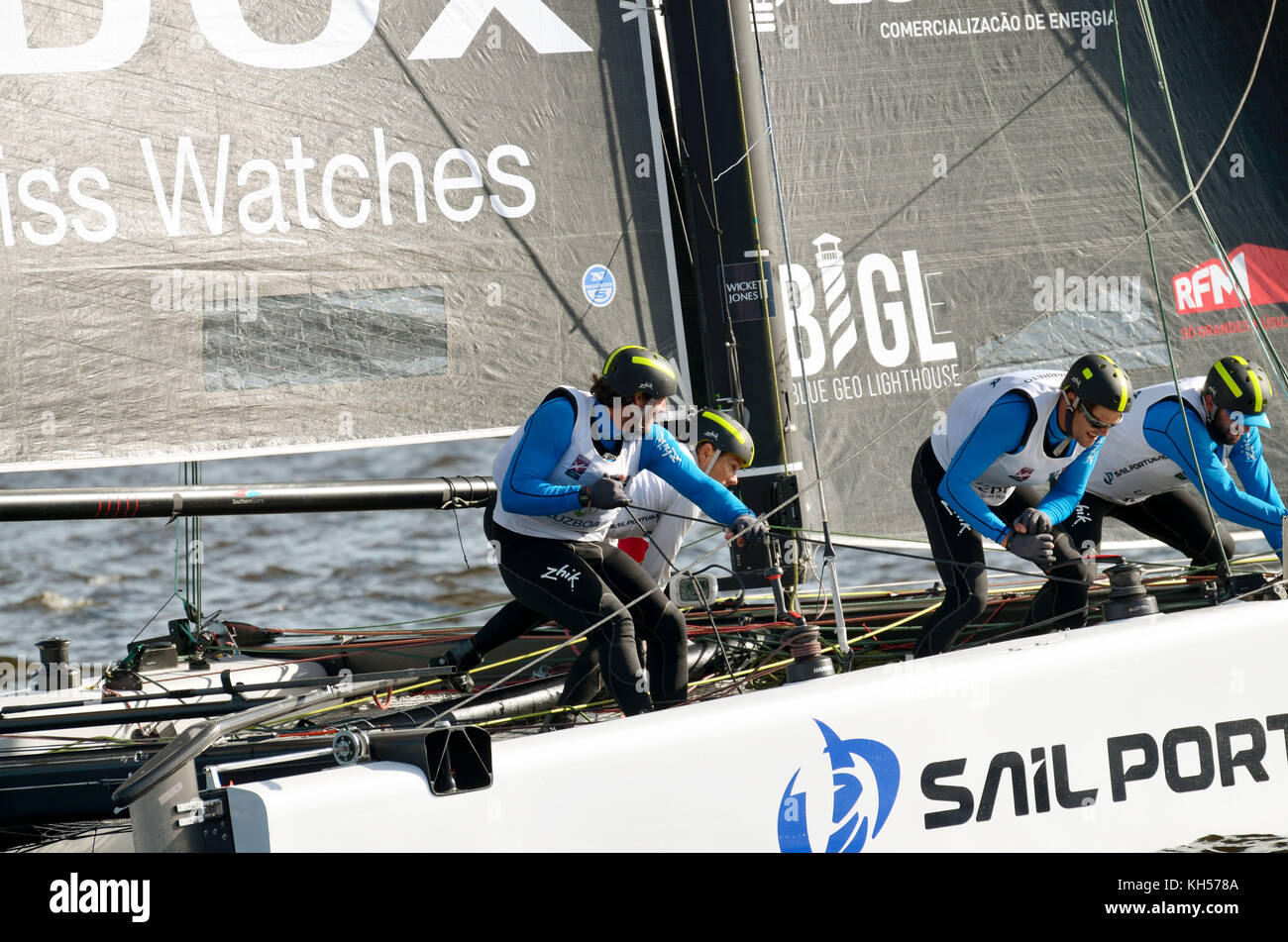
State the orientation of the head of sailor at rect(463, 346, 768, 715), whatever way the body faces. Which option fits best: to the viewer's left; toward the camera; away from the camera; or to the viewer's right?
to the viewer's right

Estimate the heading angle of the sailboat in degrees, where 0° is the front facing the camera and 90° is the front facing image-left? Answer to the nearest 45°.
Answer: approximately 270°

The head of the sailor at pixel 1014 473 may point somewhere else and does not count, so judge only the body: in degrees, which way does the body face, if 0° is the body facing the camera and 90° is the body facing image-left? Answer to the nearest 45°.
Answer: approximately 315°

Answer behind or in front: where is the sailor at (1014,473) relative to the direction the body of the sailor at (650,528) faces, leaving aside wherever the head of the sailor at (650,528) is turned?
in front

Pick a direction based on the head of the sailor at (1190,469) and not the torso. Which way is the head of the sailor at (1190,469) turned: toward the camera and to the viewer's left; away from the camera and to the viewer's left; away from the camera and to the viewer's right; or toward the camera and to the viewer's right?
toward the camera and to the viewer's right
